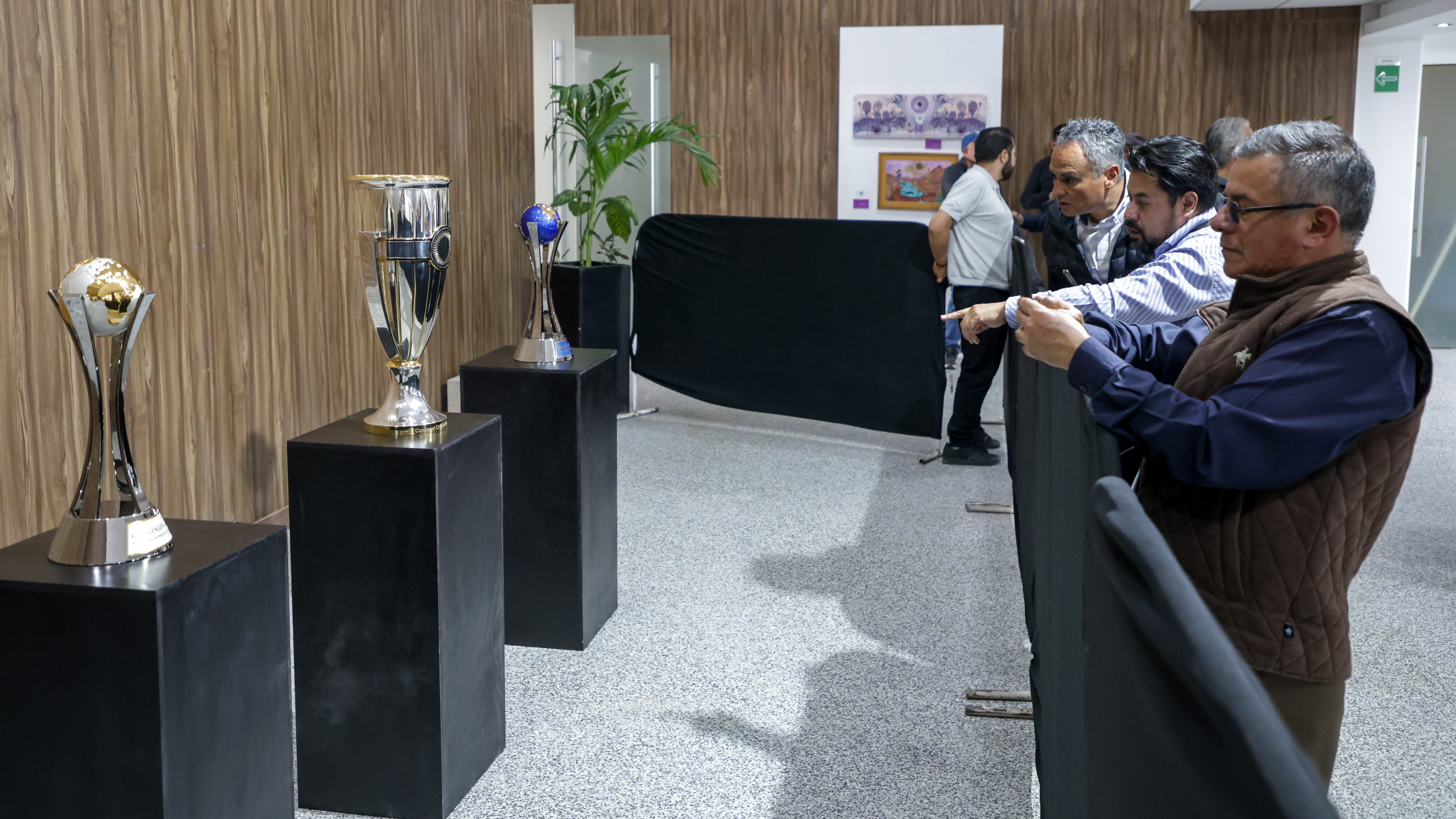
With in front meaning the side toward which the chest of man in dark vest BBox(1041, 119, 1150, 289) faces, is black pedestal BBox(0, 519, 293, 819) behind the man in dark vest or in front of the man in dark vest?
in front

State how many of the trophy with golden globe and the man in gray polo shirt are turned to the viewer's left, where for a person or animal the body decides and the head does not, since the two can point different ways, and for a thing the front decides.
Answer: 0

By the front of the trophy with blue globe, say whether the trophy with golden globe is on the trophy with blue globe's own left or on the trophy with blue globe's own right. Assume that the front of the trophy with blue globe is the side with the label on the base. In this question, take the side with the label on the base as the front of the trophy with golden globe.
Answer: on the trophy with blue globe's own right

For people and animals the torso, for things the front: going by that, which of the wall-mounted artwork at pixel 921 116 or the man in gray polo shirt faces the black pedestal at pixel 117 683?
the wall-mounted artwork

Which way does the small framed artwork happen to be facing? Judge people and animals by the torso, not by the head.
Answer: toward the camera

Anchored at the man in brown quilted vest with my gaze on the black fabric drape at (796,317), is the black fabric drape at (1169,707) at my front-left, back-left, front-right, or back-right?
back-left

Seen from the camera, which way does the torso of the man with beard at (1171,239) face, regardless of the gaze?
to the viewer's left

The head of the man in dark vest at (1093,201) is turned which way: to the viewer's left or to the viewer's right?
to the viewer's left

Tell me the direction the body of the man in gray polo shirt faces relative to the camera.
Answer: to the viewer's right

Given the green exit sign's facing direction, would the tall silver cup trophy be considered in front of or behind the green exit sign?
in front

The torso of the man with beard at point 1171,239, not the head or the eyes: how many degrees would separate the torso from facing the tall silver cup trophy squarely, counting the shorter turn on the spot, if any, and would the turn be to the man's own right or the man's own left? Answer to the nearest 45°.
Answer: approximately 45° to the man's own left

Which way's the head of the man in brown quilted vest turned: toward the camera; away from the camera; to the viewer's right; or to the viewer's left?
to the viewer's left

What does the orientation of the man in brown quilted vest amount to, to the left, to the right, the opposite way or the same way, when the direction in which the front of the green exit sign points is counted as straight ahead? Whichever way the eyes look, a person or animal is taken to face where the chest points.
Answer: to the right

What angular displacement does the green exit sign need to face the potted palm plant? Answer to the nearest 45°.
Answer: approximately 45° to its right

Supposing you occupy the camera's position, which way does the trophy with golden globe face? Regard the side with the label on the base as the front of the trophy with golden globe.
facing the viewer and to the right of the viewer

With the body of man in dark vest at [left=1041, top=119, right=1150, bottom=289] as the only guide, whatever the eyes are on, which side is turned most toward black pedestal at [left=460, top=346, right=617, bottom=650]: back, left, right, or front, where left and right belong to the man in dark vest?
front

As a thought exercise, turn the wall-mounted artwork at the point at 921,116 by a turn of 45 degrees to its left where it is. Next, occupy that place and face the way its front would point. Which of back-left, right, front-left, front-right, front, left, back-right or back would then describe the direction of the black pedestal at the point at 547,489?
front-right

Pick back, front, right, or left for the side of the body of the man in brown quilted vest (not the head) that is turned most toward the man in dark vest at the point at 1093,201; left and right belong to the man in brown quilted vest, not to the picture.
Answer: right
